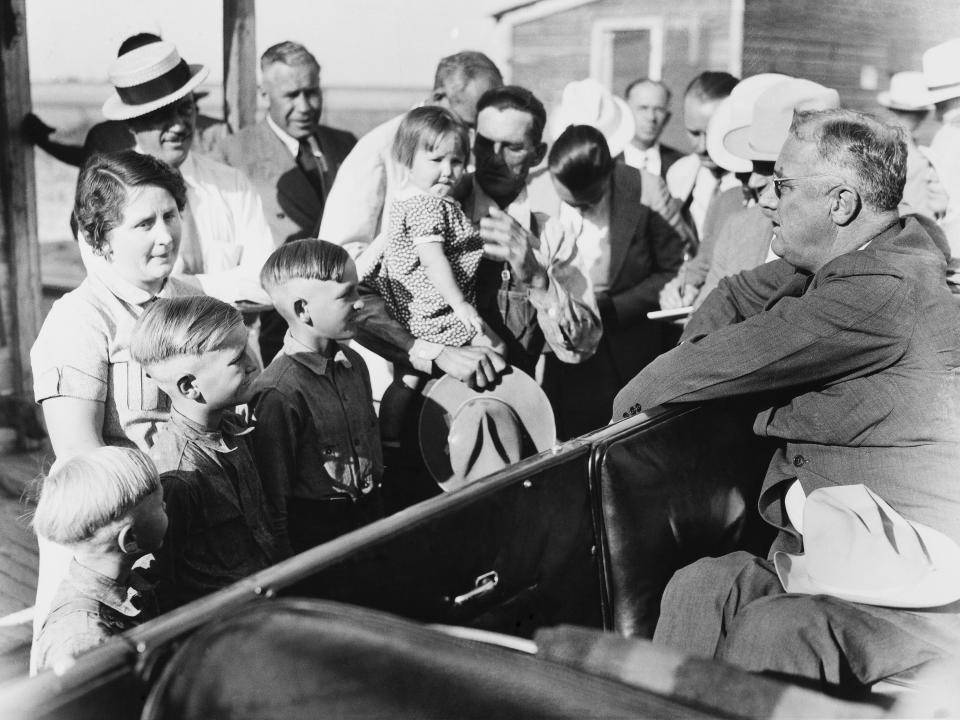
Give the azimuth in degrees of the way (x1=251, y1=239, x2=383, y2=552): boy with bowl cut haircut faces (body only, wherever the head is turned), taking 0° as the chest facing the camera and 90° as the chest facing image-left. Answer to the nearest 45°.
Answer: approximately 315°

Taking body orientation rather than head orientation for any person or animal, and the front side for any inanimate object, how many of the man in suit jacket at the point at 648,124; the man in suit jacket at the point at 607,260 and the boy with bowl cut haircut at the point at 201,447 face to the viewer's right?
1

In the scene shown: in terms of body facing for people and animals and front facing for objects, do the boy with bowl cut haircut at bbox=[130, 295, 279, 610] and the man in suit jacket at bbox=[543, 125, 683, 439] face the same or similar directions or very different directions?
very different directions

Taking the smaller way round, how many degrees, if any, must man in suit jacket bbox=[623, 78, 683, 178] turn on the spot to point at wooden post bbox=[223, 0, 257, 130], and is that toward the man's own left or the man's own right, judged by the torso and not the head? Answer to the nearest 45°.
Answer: approximately 45° to the man's own right

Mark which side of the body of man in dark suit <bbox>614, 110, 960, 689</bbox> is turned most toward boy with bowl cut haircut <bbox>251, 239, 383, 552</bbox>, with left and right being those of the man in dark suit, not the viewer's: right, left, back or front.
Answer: front

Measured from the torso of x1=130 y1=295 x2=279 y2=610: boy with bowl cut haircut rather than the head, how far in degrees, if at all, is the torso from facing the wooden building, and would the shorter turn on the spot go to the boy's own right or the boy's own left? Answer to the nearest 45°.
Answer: approximately 45° to the boy's own left

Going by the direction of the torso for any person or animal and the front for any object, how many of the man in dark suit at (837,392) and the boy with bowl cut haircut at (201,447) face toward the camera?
0

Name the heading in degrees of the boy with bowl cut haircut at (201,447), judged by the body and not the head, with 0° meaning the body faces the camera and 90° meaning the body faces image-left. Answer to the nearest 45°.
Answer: approximately 270°

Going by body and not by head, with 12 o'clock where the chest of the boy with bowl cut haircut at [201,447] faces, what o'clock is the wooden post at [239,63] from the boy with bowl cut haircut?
The wooden post is roughly at 9 o'clock from the boy with bowl cut haircut.

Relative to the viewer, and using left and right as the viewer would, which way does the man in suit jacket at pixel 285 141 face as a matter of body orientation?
facing the viewer and to the right of the viewer

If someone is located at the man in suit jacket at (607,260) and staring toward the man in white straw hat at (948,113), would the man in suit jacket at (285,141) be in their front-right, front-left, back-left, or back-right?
back-left

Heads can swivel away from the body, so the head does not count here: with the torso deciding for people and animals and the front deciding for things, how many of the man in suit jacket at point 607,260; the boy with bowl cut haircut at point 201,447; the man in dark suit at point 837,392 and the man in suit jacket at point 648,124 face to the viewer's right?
1

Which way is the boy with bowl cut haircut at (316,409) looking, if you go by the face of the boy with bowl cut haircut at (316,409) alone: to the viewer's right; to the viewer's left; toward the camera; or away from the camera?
to the viewer's right

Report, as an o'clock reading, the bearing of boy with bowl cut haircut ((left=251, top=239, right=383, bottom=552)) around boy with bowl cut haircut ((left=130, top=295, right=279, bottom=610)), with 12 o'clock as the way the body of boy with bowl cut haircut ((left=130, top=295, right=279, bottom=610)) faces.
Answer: boy with bowl cut haircut ((left=251, top=239, right=383, bottom=552)) is roughly at 10 o'clock from boy with bowl cut haircut ((left=130, top=295, right=279, bottom=610)).

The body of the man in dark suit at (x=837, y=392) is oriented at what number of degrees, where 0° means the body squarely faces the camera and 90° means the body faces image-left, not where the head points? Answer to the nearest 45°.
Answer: approximately 90°
